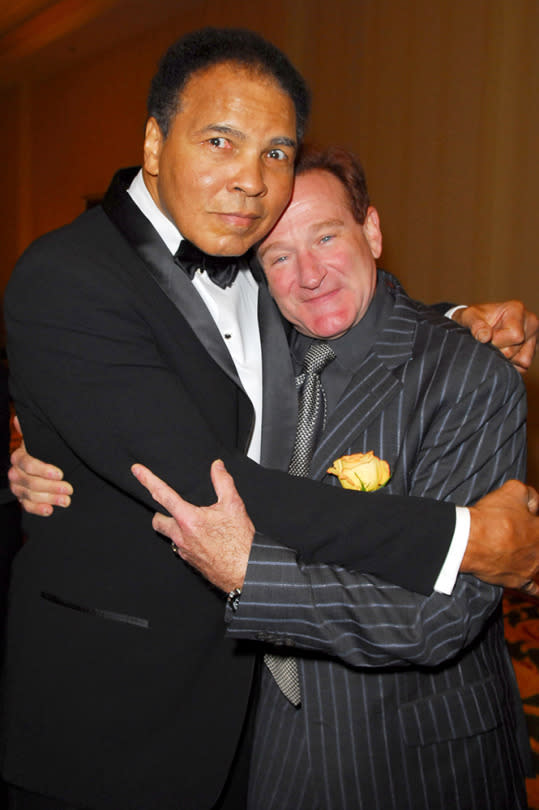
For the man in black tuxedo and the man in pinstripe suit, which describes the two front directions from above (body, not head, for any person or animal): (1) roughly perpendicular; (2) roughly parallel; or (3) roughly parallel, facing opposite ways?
roughly perpendicular

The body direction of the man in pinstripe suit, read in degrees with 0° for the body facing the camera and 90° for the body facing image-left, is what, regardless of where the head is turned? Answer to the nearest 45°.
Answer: approximately 45°

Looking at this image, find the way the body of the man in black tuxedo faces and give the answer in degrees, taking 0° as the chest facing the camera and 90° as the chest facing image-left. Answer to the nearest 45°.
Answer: approximately 315°
